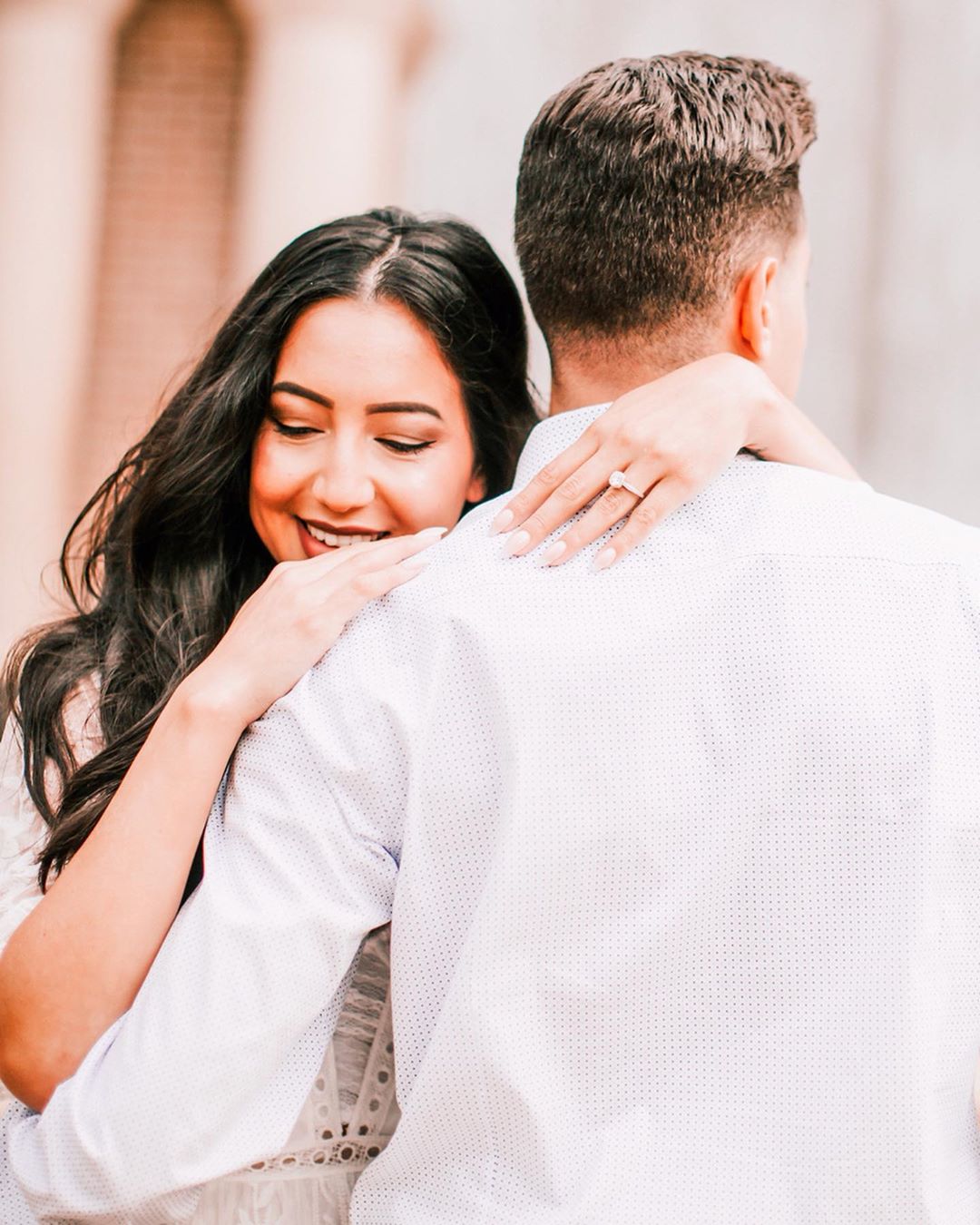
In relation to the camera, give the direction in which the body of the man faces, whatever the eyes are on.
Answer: away from the camera

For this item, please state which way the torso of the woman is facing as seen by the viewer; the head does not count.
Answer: toward the camera

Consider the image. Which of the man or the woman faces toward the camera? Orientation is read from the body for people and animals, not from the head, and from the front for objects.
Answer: the woman

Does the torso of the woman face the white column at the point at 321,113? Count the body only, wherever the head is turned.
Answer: no

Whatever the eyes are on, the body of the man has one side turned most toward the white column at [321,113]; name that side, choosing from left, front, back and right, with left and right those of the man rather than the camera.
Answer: front

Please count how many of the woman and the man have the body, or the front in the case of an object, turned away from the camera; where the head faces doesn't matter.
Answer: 1

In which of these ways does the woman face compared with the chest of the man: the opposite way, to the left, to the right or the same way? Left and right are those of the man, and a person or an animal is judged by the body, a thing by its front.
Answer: the opposite way
